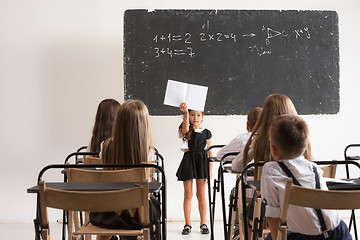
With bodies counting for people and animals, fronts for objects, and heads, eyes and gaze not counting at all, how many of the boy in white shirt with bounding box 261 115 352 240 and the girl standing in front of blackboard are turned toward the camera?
1

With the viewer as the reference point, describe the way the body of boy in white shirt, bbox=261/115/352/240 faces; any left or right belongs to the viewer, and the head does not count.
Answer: facing away from the viewer and to the left of the viewer

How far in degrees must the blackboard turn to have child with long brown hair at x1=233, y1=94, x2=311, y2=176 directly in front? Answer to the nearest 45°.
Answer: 0° — it already faces them

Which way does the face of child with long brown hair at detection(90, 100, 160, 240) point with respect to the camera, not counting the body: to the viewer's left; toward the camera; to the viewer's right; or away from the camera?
away from the camera

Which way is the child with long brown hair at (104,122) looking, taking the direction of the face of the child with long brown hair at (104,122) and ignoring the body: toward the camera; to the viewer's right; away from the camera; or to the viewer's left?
away from the camera

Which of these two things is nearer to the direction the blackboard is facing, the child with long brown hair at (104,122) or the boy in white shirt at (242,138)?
the boy in white shirt

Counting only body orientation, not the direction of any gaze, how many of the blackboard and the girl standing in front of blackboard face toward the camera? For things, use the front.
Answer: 2

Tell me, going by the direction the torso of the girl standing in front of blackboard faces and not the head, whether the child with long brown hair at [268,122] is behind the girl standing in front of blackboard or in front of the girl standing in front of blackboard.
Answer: in front
